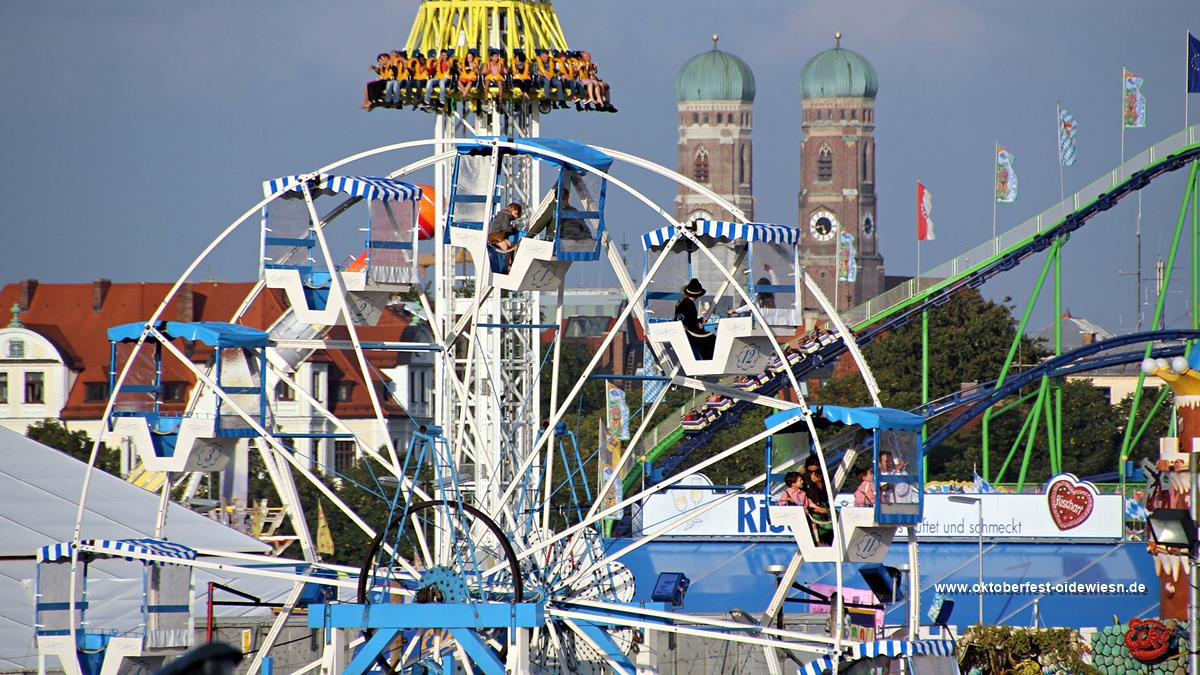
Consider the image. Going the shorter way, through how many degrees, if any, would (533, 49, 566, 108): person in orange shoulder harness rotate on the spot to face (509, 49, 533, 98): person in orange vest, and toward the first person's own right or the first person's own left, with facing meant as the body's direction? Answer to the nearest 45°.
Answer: approximately 90° to the first person's own right

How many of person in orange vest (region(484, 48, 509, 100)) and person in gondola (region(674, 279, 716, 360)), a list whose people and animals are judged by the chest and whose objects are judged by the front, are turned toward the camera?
1

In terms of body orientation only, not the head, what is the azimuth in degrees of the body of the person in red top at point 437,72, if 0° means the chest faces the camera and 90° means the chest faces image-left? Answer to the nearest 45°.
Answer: approximately 45°

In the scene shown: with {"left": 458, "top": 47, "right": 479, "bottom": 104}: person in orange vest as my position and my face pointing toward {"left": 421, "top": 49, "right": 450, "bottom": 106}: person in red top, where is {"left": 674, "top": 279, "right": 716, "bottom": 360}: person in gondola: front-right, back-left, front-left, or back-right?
back-left

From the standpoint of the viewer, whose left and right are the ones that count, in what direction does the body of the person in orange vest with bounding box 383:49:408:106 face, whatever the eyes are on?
facing the viewer and to the left of the viewer

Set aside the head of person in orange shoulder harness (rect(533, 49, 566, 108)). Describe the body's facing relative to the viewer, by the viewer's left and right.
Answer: facing the viewer and to the right of the viewer

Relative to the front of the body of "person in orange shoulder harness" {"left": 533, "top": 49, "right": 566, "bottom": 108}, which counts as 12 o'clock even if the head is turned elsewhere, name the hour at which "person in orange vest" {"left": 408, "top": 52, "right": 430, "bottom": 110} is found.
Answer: "person in orange vest" {"left": 408, "top": 52, "right": 430, "bottom": 110} is roughly at 5 o'clock from "person in orange shoulder harness" {"left": 533, "top": 49, "right": 566, "bottom": 108}.

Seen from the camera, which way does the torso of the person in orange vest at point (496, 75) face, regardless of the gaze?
toward the camera

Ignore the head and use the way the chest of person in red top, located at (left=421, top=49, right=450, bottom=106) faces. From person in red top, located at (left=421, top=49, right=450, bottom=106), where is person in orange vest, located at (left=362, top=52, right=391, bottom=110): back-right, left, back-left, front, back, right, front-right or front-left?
right

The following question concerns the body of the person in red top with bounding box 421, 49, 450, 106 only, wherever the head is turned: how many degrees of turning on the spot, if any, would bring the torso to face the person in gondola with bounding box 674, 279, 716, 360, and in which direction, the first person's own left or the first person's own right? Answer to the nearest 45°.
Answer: approximately 45° to the first person's own left
